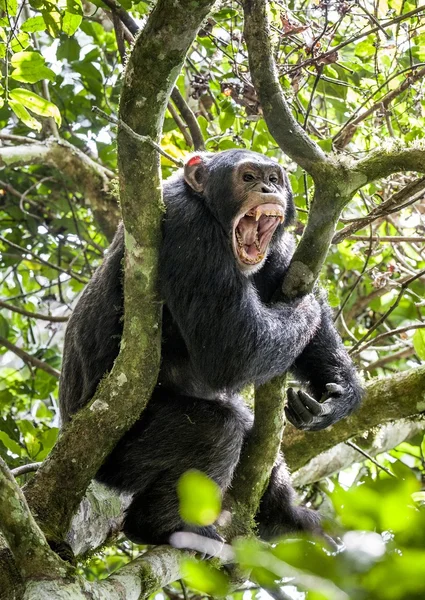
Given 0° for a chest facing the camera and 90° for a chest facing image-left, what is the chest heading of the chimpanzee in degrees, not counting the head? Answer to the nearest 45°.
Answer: approximately 315°

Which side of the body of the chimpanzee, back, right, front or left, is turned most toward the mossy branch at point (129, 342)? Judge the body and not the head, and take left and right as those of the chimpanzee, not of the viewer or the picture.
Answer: right

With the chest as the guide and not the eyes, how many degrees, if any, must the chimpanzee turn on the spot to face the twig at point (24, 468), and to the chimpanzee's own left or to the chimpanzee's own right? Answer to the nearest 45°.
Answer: approximately 135° to the chimpanzee's own right

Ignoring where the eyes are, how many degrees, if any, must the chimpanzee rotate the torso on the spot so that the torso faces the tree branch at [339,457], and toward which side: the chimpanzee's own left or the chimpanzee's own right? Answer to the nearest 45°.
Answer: approximately 90° to the chimpanzee's own left

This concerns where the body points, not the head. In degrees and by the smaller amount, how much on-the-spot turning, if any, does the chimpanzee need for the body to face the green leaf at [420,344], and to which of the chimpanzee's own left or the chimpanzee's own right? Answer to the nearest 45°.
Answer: approximately 90° to the chimpanzee's own left

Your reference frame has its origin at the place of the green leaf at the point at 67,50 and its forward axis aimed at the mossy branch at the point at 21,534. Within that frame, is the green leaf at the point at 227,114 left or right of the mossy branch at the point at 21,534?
left

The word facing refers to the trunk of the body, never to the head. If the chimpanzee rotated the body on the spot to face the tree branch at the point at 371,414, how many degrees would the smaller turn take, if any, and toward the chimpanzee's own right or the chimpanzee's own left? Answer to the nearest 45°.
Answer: approximately 90° to the chimpanzee's own left

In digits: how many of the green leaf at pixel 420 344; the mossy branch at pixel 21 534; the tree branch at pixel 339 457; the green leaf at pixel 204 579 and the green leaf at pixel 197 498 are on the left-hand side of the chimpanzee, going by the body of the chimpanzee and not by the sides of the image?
2

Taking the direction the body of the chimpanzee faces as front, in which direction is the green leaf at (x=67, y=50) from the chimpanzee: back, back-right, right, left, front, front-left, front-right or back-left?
back

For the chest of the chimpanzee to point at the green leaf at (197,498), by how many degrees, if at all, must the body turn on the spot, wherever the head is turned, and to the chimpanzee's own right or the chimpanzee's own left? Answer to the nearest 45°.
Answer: approximately 45° to the chimpanzee's own right
